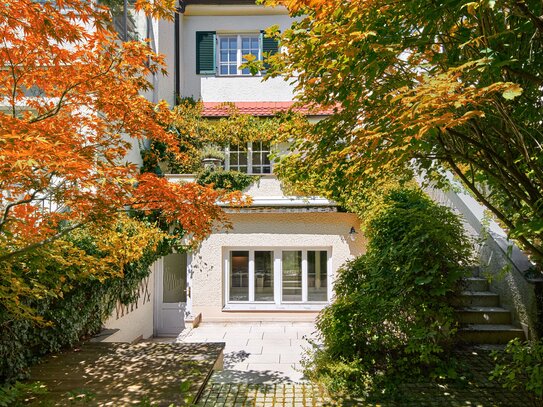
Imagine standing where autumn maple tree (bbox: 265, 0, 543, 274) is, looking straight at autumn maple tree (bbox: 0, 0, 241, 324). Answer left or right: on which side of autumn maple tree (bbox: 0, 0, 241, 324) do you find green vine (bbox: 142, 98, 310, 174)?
right

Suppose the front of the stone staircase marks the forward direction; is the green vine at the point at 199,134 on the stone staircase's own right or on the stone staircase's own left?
on the stone staircase's own right

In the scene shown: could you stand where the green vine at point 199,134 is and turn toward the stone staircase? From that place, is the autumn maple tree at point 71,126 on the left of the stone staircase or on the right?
right

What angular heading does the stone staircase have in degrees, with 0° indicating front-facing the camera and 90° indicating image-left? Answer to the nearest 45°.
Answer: approximately 0°

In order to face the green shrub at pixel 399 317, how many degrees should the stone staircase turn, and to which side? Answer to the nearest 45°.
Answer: approximately 45° to its right

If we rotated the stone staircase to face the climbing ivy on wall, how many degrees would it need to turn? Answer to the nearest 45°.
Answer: approximately 45° to its right
